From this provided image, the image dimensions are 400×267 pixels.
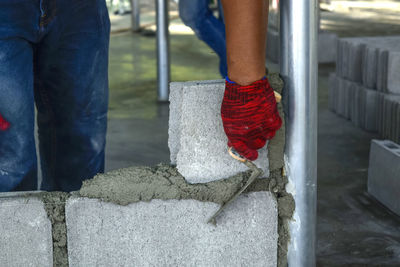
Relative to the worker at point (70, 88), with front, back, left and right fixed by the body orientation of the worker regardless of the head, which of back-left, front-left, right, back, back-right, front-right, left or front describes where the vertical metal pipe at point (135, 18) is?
back

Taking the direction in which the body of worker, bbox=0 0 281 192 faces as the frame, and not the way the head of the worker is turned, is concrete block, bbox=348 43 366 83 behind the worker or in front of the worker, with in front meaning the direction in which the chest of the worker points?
behind

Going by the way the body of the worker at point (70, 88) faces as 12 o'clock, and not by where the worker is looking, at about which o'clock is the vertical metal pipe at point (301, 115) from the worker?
The vertical metal pipe is roughly at 10 o'clock from the worker.

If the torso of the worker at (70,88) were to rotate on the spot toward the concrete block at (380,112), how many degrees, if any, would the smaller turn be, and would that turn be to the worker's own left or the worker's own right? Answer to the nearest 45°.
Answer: approximately 135° to the worker's own left

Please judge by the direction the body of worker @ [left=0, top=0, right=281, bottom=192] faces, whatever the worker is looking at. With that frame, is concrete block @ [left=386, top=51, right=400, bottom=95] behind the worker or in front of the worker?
behind

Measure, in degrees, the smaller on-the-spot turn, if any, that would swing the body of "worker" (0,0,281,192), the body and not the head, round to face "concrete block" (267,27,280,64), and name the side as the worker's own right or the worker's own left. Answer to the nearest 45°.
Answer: approximately 180°

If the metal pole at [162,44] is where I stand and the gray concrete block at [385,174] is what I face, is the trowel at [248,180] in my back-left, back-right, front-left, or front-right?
front-right

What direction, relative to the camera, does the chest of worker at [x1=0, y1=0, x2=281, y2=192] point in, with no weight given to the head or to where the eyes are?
toward the camera

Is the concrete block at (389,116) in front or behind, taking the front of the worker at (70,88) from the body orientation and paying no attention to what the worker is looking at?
behind

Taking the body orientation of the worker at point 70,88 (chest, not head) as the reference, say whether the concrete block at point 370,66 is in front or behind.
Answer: behind
